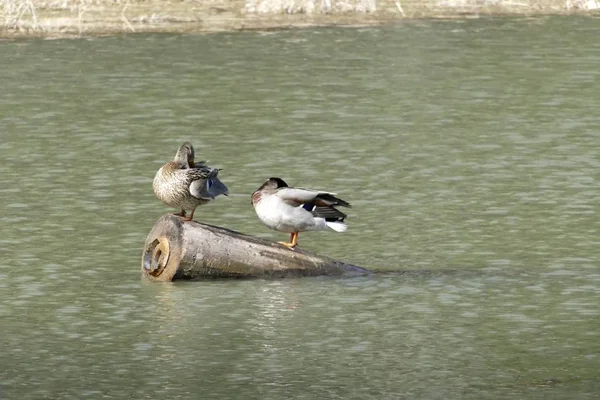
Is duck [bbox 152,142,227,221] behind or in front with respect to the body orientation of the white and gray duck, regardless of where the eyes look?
in front

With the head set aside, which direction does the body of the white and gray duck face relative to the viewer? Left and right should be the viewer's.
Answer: facing to the left of the viewer
